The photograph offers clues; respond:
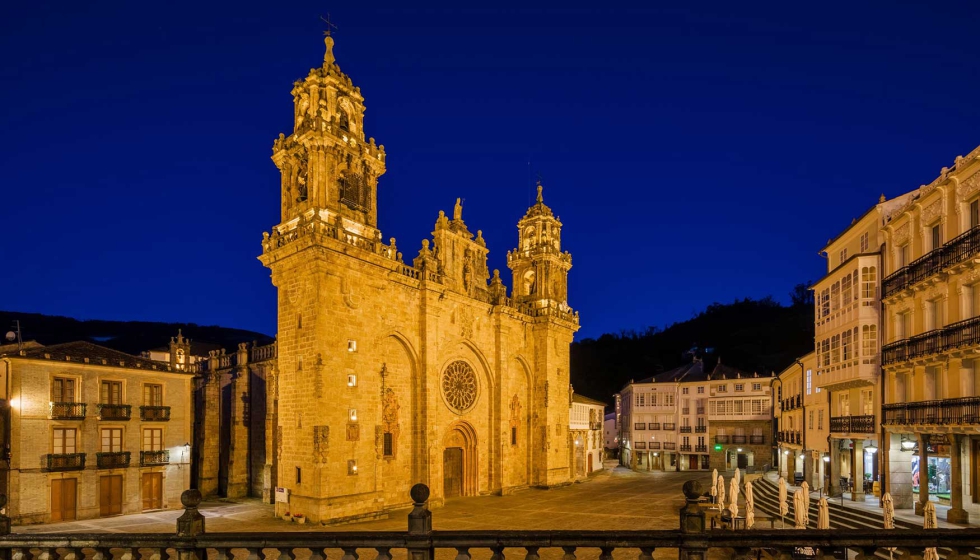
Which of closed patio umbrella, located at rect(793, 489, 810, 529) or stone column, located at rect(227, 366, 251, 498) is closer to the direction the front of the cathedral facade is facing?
the closed patio umbrella

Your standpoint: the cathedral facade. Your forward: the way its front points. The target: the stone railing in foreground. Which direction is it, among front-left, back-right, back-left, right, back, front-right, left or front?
front-right

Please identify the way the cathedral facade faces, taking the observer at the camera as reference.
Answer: facing the viewer and to the right of the viewer

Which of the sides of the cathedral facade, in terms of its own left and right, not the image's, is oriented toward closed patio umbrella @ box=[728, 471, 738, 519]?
front
